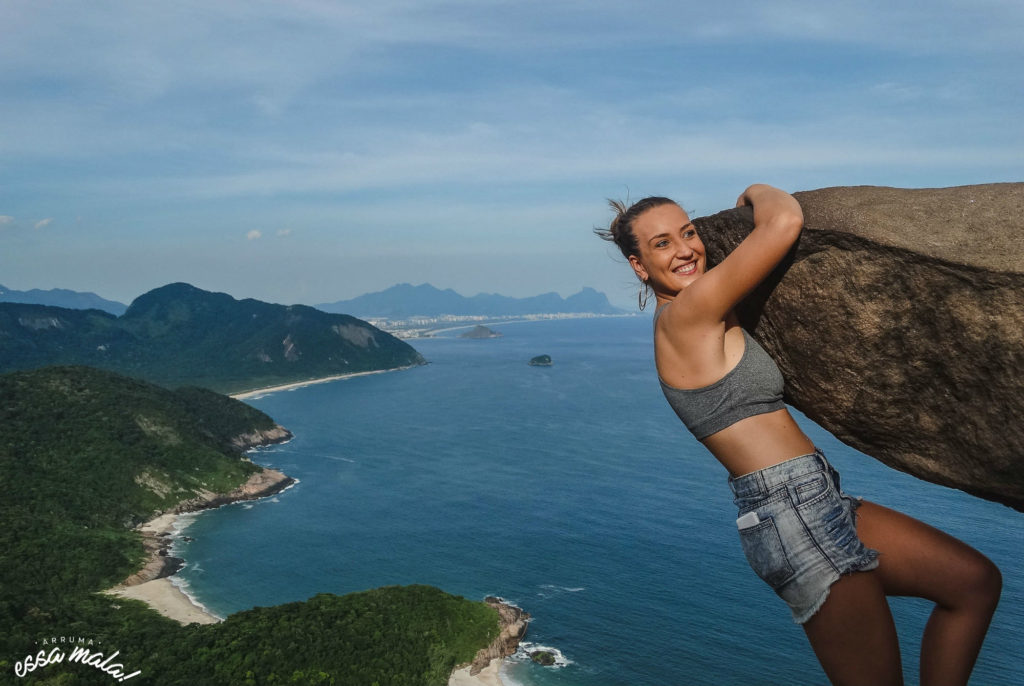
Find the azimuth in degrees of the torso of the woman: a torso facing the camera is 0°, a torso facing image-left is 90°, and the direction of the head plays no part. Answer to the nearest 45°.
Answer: approximately 270°

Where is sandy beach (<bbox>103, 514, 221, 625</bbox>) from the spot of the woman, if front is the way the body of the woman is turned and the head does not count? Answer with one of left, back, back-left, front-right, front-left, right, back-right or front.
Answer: back-left

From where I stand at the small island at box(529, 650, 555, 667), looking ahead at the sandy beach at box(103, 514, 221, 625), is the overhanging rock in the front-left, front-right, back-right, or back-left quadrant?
back-left

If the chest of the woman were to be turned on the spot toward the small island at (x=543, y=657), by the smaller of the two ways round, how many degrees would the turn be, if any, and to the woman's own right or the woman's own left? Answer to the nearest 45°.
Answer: approximately 90° to the woman's own left

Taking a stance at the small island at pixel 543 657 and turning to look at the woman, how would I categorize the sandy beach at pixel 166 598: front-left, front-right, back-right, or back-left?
back-right
